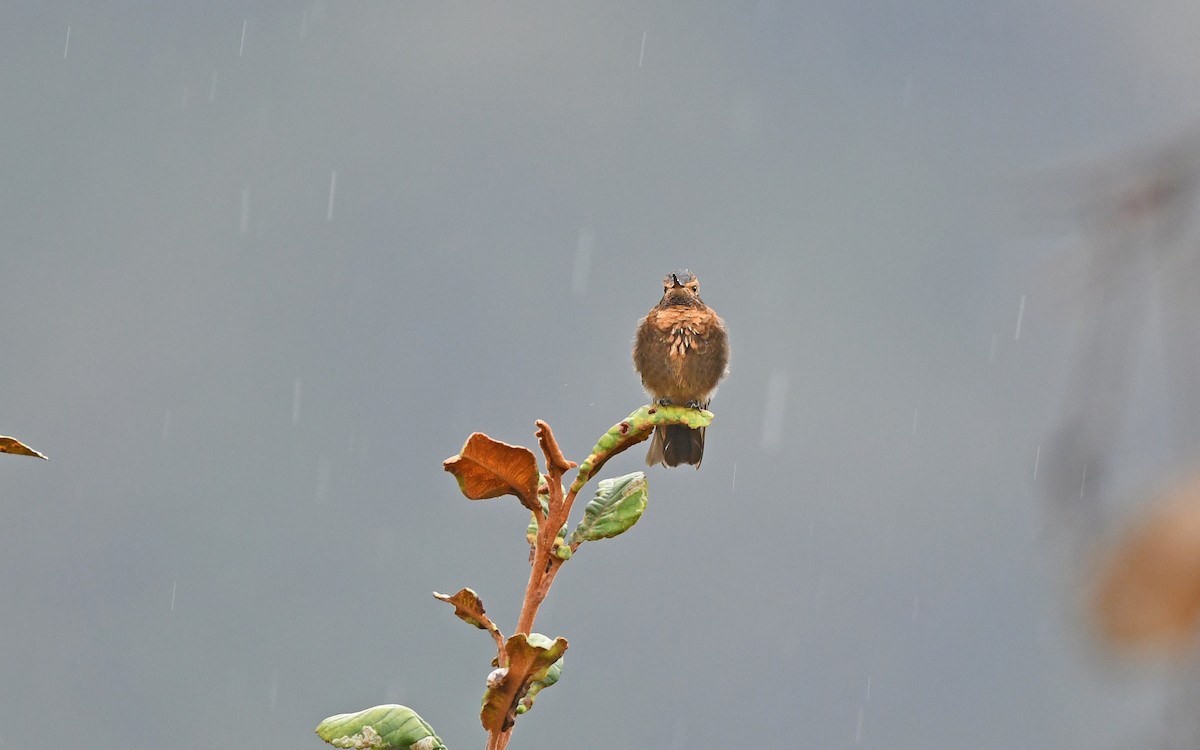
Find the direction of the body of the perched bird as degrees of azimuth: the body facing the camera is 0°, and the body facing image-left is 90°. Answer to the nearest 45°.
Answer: approximately 0°

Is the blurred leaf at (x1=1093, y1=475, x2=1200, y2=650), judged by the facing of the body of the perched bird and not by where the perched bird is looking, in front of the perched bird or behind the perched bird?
in front
